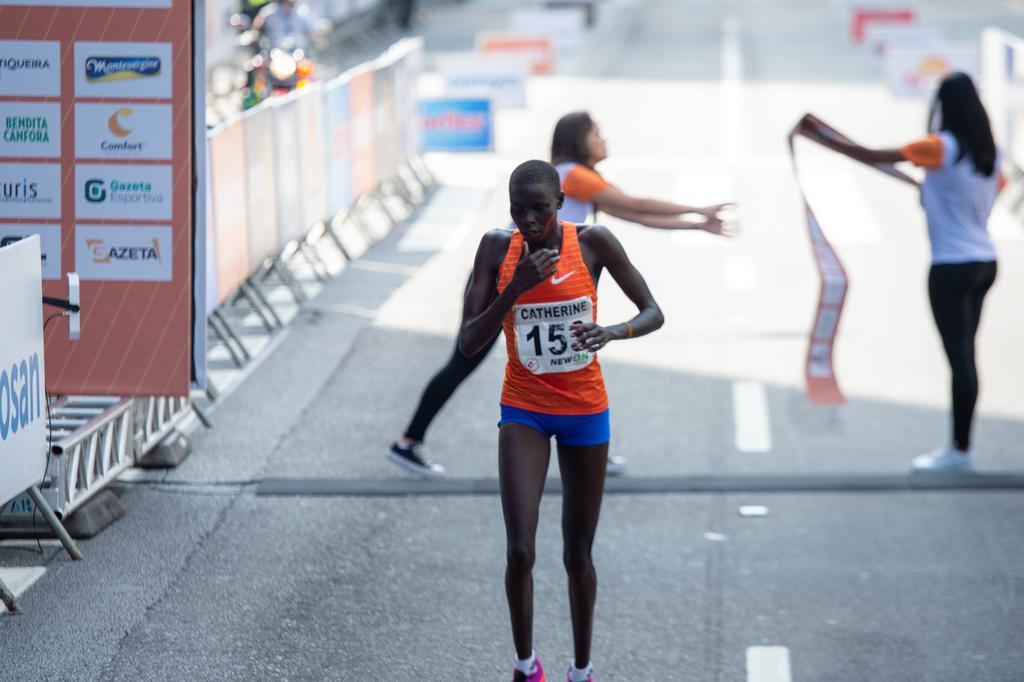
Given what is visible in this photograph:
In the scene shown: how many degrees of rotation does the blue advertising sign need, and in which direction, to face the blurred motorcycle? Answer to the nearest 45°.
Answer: approximately 90° to its right

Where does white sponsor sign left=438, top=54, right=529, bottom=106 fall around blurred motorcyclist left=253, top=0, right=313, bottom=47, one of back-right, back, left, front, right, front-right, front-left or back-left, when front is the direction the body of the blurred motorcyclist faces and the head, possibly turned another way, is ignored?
back-left

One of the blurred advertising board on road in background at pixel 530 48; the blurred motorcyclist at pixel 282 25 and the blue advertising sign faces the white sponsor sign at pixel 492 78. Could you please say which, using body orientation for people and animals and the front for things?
the blurred advertising board on road in background

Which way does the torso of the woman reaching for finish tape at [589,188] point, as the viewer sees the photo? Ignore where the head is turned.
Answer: to the viewer's right

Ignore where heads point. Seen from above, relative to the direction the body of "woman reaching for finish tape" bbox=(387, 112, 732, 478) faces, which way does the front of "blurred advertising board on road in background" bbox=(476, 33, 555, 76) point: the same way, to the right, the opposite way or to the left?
to the right

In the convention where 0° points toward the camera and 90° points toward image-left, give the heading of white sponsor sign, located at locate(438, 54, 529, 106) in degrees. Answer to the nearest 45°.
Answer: approximately 0°

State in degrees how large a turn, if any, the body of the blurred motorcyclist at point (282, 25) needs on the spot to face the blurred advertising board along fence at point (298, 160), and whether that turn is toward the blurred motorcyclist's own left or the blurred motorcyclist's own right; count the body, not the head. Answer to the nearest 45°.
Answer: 0° — they already face it

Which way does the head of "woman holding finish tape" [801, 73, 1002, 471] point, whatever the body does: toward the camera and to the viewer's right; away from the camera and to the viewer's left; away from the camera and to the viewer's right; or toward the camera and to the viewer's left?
away from the camera and to the viewer's left

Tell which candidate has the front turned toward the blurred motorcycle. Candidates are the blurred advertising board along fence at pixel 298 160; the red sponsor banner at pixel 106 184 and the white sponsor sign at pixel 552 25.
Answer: the white sponsor sign
